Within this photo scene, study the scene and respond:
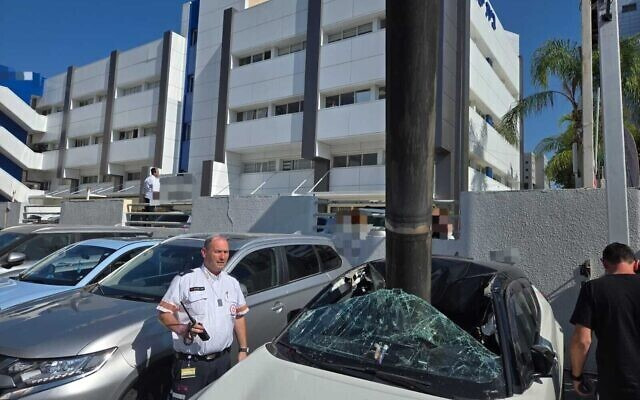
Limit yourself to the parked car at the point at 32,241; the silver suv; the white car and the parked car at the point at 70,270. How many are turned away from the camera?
0

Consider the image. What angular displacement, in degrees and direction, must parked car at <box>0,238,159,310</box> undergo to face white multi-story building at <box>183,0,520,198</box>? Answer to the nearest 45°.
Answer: approximately 180°

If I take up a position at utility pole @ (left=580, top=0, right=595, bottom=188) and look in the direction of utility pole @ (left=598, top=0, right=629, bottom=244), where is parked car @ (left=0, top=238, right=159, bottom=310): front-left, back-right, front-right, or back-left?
front-right

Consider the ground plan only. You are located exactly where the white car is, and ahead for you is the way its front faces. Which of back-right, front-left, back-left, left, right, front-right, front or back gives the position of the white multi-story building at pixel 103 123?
right

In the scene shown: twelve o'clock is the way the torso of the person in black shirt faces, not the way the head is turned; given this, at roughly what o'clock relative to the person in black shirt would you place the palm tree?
The palm tree is roughly at 12 o'clock from the person in black shirt.

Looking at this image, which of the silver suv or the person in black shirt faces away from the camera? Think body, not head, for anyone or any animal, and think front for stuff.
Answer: the person in black shirt

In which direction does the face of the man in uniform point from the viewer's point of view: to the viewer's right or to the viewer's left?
to the viewer's right

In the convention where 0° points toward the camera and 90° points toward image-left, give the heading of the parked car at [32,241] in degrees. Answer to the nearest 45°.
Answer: approximately 45°

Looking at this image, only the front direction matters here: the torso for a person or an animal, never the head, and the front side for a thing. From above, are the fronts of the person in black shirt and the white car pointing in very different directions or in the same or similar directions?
very different directions

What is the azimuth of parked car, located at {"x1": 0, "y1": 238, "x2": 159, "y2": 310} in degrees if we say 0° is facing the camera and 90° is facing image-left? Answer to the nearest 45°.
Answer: approximately 45°

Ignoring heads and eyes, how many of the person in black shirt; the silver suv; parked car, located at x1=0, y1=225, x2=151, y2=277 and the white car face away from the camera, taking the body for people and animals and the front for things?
1

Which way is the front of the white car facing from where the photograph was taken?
facing the viewer and to the left of the viewer

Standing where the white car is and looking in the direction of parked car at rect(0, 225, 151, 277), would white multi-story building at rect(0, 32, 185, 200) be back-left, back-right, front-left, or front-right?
front-right

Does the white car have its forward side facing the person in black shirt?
no
